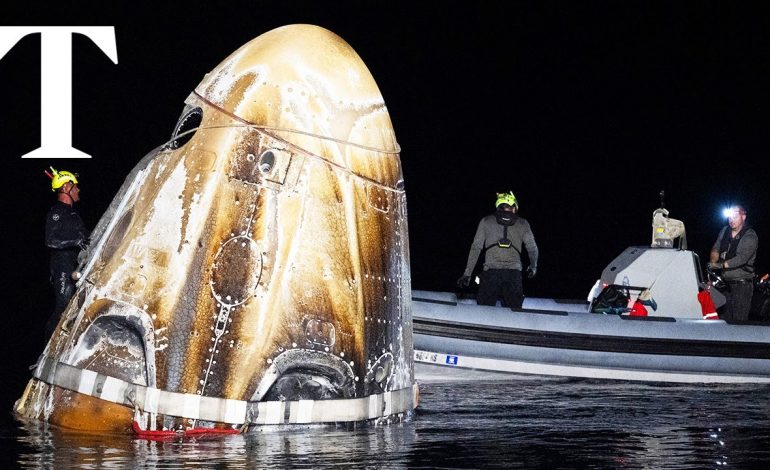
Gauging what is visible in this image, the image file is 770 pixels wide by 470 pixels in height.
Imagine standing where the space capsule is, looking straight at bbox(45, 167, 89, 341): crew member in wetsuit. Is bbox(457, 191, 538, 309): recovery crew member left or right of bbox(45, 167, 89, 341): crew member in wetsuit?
right

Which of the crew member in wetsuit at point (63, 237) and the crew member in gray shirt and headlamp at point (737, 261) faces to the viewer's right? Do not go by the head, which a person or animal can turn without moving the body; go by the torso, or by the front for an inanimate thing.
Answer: the crew member in wetsuit at point (63, 237)

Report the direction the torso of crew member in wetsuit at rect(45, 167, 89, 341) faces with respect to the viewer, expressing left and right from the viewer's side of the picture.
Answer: facing to the right of the viewer

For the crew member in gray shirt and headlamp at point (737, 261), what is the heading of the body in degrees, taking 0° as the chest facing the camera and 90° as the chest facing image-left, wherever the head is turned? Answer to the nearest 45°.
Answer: approximately 45°

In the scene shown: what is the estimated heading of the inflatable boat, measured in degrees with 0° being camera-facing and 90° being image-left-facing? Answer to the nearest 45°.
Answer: approximately 90°

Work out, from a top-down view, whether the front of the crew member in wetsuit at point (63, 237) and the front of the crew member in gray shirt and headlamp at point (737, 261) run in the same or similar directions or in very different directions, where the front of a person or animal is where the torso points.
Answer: very different directions
